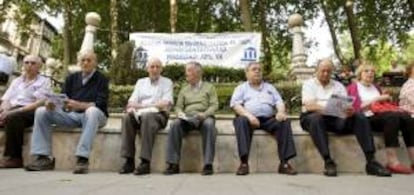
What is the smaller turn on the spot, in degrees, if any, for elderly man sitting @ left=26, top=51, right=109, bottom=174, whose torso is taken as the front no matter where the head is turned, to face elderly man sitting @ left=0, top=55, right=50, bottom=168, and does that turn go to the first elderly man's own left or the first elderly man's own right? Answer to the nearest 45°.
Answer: approximately 90° to the first elderly man's own right

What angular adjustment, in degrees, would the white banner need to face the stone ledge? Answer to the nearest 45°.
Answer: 0° — it already faces it

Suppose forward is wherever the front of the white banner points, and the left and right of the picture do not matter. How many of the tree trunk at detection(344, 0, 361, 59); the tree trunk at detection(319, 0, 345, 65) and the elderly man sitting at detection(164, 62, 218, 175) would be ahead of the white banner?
1

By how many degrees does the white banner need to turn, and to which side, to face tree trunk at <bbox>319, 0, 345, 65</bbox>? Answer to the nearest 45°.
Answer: approximately 135° to its left

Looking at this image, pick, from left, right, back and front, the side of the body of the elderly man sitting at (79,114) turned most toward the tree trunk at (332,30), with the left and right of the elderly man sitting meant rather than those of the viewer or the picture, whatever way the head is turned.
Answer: back

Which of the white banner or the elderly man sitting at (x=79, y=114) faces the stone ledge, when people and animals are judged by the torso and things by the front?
the white banner

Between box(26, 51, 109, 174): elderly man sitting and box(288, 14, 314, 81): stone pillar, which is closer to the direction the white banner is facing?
the elderly man sitting

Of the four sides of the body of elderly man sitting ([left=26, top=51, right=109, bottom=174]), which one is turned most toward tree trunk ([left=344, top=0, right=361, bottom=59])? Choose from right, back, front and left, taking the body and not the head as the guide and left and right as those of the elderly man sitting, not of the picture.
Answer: back

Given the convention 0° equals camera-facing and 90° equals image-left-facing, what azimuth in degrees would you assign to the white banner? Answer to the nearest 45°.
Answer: approximately 0°

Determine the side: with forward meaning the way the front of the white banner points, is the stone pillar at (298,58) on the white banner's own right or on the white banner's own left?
on the white banner's own left

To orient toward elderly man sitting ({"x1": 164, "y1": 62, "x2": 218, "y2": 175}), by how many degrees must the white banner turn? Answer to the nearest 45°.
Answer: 0° — it already faces them

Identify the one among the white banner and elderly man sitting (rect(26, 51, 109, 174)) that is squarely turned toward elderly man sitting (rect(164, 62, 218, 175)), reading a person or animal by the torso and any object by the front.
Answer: the white banner
